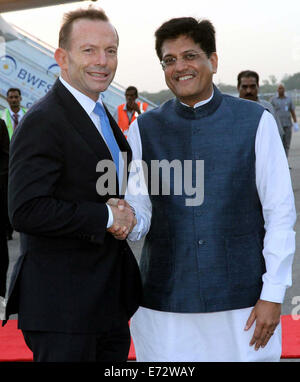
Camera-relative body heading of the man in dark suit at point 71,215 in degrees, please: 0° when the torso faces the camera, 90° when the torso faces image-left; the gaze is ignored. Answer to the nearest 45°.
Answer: approximately 315°

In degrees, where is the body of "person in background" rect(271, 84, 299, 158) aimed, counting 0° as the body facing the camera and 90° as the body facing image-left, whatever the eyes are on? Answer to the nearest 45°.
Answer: approximately 0°

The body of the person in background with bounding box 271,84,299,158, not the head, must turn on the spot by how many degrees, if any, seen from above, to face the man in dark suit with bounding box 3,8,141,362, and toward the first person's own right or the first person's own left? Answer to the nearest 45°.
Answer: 0° — they already face them

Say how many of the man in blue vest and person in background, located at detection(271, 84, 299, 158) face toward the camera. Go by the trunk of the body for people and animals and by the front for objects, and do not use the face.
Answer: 2

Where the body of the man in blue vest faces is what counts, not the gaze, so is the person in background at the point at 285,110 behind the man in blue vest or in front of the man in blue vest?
behind
